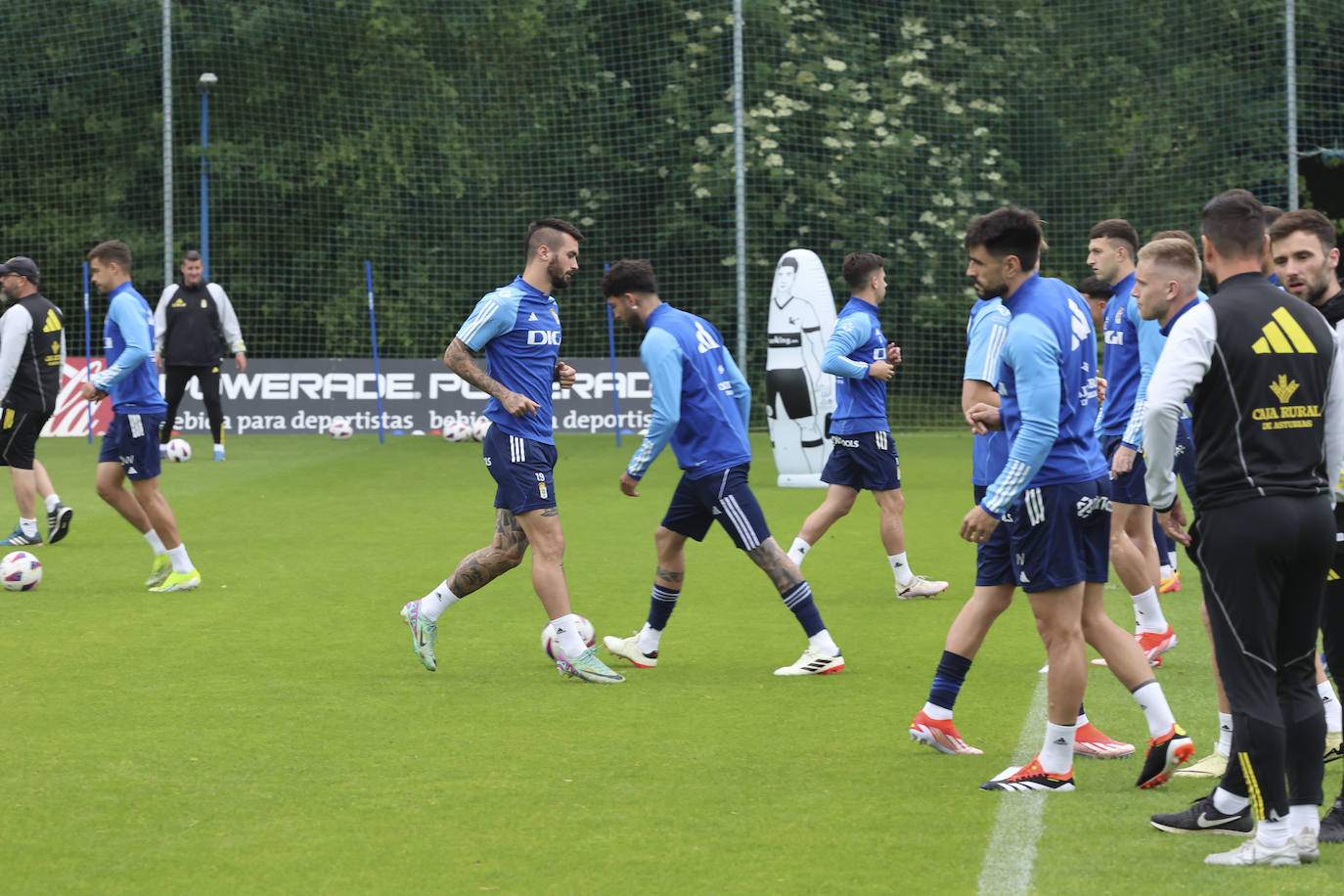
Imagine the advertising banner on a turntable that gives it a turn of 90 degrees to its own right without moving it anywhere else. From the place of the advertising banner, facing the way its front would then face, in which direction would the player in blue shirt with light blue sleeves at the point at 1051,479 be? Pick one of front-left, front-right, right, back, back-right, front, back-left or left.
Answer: left

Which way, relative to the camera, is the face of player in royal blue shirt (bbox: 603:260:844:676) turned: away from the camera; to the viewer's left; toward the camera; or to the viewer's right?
to the viewer's left

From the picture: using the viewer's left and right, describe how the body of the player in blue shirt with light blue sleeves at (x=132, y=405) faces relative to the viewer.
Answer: facing to the left of the viewer

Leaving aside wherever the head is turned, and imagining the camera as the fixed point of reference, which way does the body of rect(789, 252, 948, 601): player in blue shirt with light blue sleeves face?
to the viewer's right

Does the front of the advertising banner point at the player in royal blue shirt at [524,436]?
yes

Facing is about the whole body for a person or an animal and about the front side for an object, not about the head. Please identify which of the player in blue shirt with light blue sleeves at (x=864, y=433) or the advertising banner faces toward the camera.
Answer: the advertising banner

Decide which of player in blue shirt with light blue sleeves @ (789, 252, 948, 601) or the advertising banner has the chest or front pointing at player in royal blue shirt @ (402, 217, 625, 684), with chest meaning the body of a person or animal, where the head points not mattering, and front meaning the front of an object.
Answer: the advertising banner

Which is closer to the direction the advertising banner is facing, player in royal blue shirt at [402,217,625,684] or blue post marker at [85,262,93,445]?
the player in royal blue shirt

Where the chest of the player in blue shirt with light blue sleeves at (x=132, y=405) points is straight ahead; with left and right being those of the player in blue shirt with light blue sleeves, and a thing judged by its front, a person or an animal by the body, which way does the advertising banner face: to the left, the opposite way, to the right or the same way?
to the left

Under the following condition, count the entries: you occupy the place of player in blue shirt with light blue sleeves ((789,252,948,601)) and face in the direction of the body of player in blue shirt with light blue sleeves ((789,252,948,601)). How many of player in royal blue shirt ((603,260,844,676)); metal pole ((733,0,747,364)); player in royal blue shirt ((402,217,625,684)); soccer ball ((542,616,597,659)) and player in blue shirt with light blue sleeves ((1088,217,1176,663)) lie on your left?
1

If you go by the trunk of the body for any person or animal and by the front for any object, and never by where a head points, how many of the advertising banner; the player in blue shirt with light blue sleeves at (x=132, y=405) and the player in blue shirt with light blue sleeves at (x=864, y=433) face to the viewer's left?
1

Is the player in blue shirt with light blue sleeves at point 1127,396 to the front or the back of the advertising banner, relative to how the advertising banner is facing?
to the front

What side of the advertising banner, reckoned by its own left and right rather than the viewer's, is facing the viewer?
front

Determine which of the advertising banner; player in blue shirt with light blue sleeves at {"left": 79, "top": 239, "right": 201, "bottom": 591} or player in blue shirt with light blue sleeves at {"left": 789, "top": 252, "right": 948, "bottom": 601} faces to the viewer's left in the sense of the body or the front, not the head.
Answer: player in blue shirt with light blue sleeves at {"left": 79, "top": 239, "right": 201, "bottom": 591}
